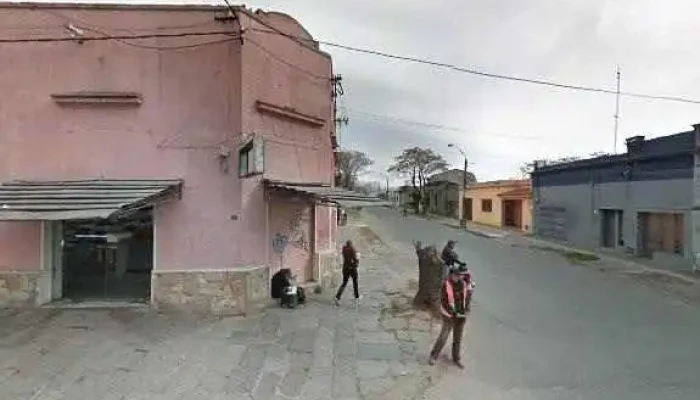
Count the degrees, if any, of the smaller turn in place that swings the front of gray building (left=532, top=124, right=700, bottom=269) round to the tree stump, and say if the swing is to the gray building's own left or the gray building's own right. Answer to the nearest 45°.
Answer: approximately 45° to the gray building's own left

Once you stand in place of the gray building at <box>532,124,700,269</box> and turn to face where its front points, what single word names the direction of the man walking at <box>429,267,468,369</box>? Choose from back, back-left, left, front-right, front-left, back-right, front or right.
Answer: front-left

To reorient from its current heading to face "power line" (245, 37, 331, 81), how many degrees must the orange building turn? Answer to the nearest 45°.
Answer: approximately 45° to its left

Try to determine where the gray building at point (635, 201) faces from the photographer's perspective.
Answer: facing the viewer and to the left of the viewer

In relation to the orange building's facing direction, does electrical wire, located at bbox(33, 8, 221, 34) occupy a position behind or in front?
in front

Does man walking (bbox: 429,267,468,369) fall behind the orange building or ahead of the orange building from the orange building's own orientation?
ahead

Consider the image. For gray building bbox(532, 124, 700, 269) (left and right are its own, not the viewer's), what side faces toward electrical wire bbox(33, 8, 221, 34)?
front

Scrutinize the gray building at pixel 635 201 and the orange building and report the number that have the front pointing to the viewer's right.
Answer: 0

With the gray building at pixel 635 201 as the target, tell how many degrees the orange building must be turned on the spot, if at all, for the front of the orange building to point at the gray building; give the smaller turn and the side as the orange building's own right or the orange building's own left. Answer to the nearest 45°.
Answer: approximately 45° to the orange building's own left

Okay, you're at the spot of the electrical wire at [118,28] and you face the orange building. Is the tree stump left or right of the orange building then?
right

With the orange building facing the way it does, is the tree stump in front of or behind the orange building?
in front
